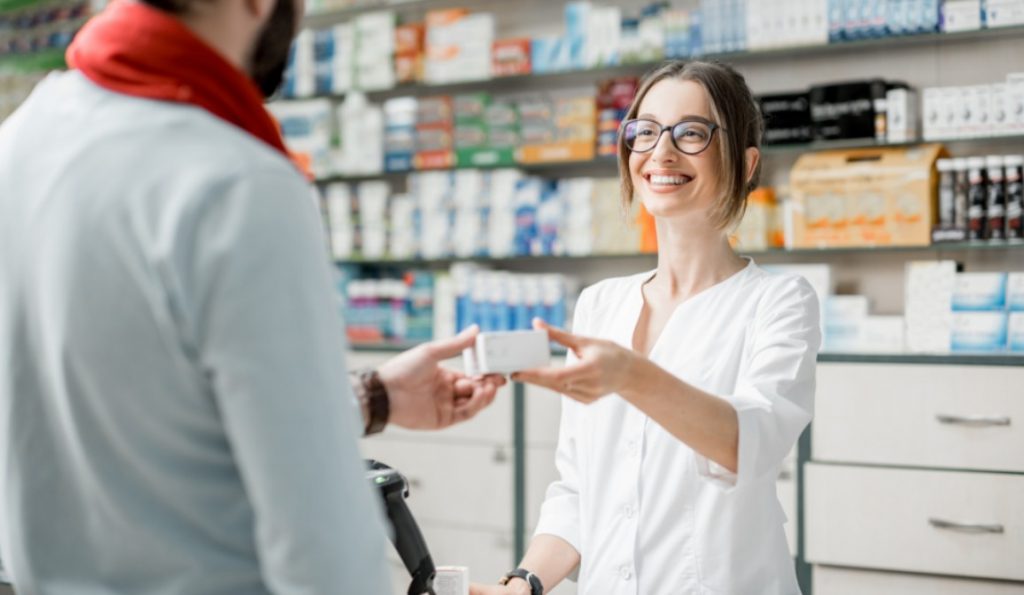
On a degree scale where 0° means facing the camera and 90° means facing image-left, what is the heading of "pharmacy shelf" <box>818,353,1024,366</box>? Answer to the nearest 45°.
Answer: approximately 0°

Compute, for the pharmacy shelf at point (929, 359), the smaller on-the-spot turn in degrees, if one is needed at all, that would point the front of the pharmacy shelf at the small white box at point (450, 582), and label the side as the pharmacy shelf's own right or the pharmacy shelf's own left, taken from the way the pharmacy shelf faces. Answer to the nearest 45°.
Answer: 0° — it already faces it

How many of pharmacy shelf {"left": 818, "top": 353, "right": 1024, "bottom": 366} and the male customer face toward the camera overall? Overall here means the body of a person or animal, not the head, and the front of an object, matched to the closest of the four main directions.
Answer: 1

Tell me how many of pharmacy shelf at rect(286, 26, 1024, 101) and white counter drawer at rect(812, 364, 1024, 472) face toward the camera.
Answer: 2
